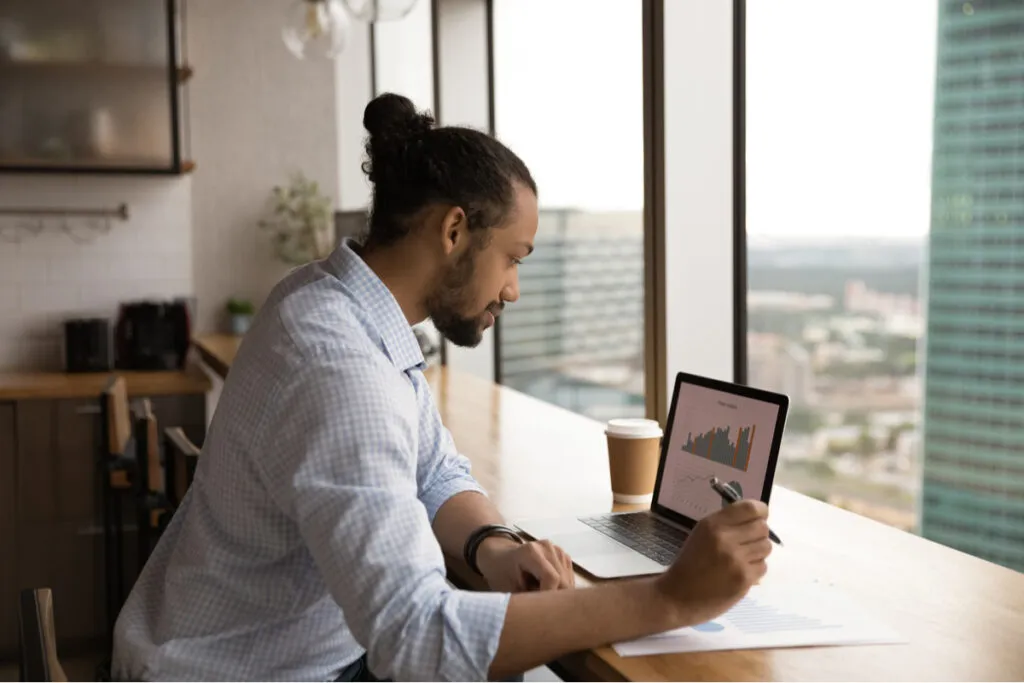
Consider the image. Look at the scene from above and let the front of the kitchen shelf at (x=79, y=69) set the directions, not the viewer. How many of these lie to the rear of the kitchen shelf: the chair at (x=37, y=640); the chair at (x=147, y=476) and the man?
0

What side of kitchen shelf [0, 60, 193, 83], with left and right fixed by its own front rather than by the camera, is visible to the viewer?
front

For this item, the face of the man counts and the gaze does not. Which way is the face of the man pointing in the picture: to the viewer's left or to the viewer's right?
to the viewer's right

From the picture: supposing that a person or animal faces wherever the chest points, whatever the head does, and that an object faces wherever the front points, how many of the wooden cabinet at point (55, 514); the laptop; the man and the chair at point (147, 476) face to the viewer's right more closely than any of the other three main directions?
2

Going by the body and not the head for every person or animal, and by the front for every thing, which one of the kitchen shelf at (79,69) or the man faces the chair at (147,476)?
the kitchen shelf

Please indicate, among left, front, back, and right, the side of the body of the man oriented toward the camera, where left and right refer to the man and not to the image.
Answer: right

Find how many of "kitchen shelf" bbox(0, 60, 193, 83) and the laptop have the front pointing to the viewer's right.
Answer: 0

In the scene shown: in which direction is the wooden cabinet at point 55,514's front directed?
toward the camera

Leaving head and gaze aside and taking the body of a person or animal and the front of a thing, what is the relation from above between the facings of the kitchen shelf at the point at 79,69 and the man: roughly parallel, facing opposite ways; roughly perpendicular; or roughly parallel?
roughly perpendicular

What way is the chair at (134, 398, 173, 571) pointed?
to the viewer's right

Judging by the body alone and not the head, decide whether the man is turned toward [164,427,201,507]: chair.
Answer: no

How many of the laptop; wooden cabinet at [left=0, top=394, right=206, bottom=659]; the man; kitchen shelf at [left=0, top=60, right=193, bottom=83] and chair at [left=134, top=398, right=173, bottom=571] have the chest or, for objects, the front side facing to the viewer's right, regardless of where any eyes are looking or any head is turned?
2

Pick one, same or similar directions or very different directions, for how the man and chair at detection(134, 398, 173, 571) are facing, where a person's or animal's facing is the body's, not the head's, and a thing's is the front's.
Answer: same or similar directions

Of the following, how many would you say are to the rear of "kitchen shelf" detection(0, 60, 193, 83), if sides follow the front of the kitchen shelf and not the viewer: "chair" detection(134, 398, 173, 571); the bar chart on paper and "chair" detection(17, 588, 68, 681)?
0

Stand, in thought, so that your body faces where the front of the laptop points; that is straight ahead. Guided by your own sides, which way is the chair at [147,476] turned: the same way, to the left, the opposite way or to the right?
the opposite way
